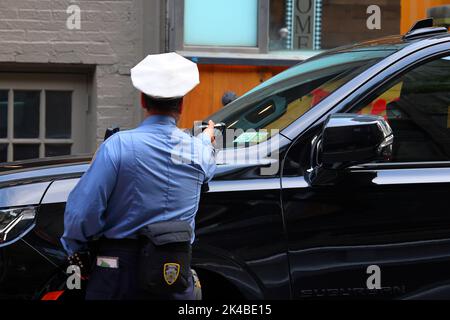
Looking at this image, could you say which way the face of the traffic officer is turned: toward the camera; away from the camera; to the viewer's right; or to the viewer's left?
away from the camera

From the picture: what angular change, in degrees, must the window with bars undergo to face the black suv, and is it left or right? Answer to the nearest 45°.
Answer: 0° — it already faces it

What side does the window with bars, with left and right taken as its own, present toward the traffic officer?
front

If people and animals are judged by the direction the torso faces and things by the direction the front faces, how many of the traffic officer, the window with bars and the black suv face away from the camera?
1

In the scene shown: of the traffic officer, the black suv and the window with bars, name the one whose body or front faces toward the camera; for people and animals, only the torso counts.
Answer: the window with bars

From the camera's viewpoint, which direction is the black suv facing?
to the viewer's left

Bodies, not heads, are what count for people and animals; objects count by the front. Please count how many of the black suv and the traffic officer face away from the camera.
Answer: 1

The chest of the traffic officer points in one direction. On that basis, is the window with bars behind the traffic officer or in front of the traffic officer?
in front

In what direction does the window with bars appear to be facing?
toward the camera

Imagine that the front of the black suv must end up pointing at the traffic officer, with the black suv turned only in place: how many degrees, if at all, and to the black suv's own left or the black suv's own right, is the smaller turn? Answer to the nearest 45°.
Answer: approximately 45° to the black suv's own left

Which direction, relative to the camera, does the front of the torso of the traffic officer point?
away from the camera

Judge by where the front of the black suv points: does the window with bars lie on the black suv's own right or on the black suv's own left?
on the black suv's own right
